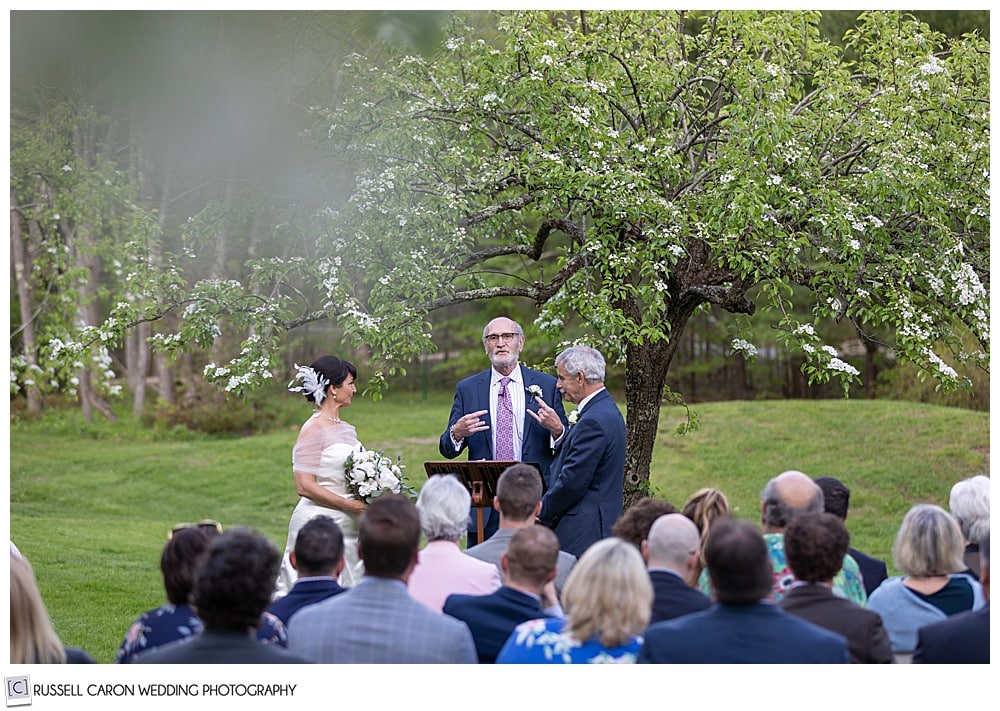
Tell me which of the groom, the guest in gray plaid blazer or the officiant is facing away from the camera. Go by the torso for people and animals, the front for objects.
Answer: the guest in gray plaid blazer

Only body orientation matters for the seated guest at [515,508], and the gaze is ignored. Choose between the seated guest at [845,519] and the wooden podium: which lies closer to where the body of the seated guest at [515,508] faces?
the wooden podium

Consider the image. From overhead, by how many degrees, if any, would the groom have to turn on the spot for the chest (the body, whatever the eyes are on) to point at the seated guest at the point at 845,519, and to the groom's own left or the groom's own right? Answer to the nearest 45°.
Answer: approximately 135° to the groom's own left

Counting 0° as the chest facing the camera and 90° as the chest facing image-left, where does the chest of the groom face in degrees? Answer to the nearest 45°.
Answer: approximately 90°

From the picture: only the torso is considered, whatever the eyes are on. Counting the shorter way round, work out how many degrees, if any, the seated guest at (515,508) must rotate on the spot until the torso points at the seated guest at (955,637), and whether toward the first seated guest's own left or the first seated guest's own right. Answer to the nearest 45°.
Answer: approximately 135° to the first seated guest's own right

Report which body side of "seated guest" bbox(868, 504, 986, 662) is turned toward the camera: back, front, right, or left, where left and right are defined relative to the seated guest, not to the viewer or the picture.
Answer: back

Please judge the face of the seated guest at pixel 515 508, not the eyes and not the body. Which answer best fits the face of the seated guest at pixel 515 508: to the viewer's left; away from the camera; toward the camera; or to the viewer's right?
away from the camera

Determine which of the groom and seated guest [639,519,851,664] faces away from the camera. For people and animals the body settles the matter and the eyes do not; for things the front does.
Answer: the seated guest

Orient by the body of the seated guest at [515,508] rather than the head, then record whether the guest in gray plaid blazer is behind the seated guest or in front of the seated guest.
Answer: behind

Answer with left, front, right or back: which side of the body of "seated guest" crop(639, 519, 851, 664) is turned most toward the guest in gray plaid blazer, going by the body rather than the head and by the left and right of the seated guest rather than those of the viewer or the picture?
left

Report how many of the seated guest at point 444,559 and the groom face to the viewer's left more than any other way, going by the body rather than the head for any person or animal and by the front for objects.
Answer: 1

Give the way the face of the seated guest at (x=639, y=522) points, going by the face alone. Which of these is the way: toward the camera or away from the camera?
away from the camera

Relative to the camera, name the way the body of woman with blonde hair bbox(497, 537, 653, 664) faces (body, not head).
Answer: away from the camera

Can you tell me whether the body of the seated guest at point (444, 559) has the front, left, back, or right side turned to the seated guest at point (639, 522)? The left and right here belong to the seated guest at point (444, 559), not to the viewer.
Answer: right
